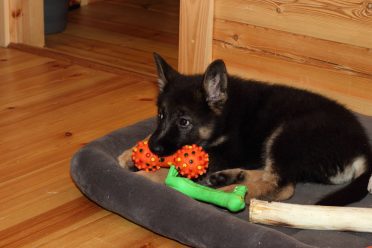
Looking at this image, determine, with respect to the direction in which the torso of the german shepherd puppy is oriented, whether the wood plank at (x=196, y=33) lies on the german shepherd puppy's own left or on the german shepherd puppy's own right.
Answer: on the german shepherd puppy's own right

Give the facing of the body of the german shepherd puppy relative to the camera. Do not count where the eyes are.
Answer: to the viewer's left
